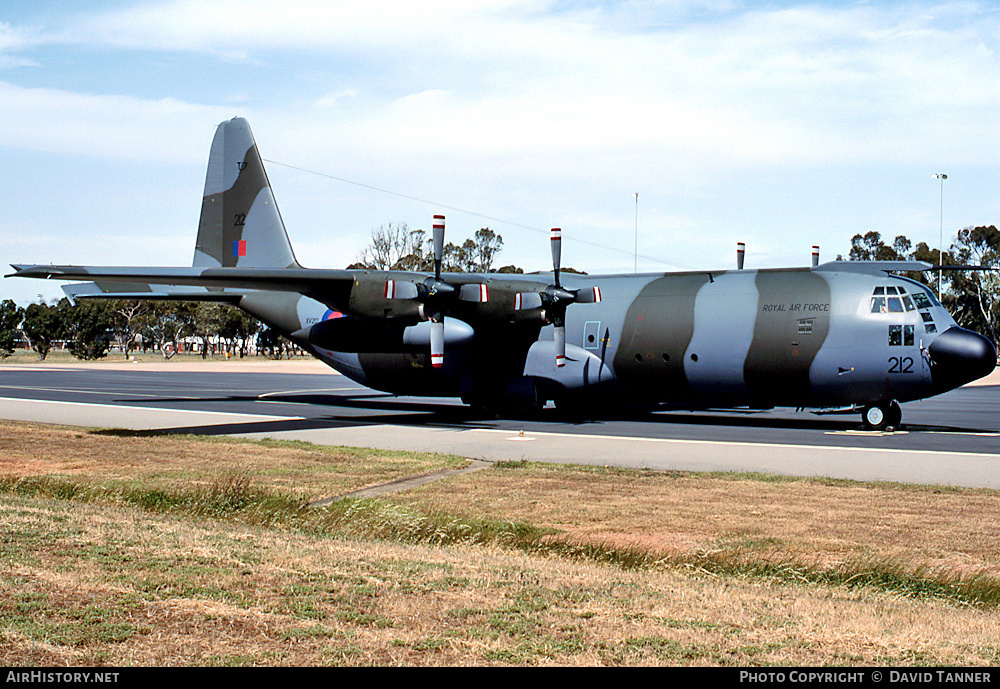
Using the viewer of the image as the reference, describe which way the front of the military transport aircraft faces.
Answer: facing the viewer and to the right of the viewer
